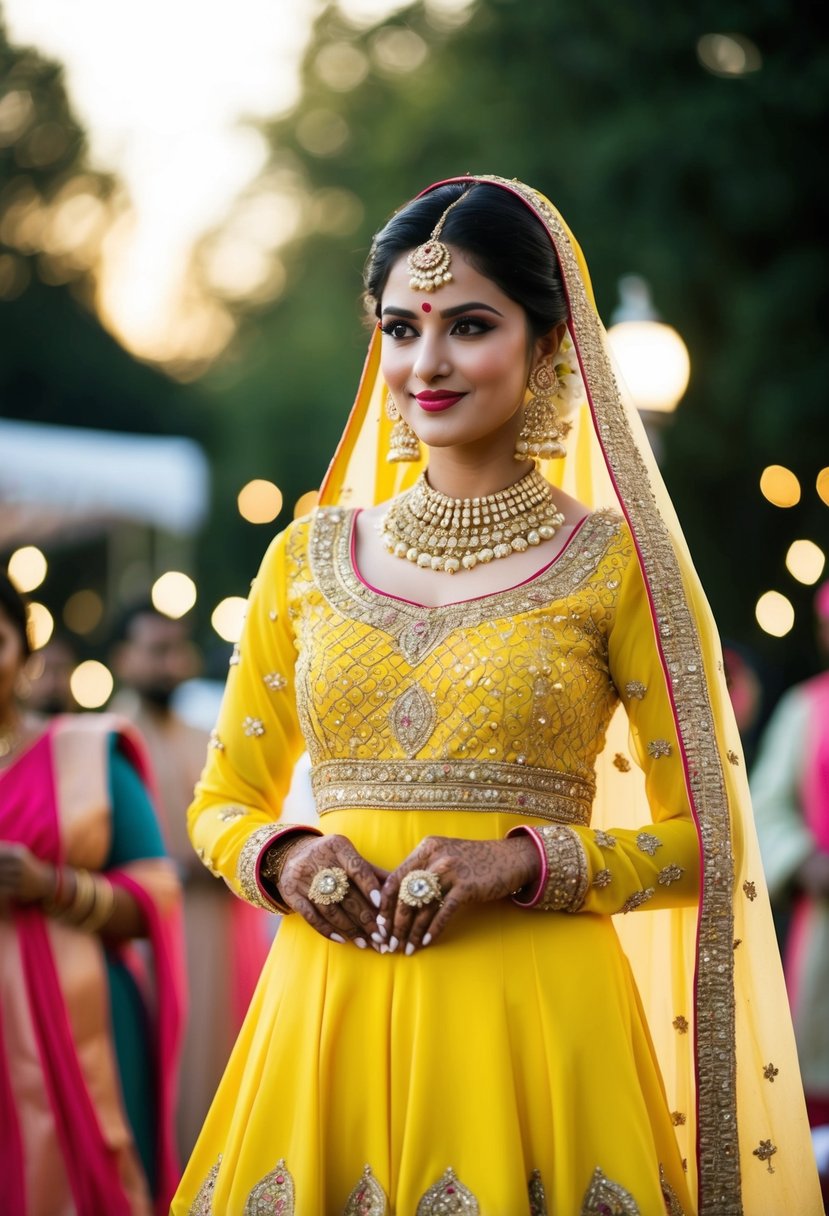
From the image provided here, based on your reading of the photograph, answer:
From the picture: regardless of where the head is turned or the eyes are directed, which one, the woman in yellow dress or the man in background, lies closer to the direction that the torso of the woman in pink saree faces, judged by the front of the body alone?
the woman in yellow dress

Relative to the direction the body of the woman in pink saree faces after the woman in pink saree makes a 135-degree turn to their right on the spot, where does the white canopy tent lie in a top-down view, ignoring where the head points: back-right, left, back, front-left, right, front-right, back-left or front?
front

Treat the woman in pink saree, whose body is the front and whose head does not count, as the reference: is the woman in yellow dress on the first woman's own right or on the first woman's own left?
on the first woman's own left

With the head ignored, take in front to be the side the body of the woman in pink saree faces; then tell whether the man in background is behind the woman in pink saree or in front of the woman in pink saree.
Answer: behind

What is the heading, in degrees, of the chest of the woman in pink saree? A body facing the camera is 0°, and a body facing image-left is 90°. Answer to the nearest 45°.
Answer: approximately 45°

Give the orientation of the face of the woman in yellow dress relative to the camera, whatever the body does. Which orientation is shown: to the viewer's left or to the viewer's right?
to the viewer's left
